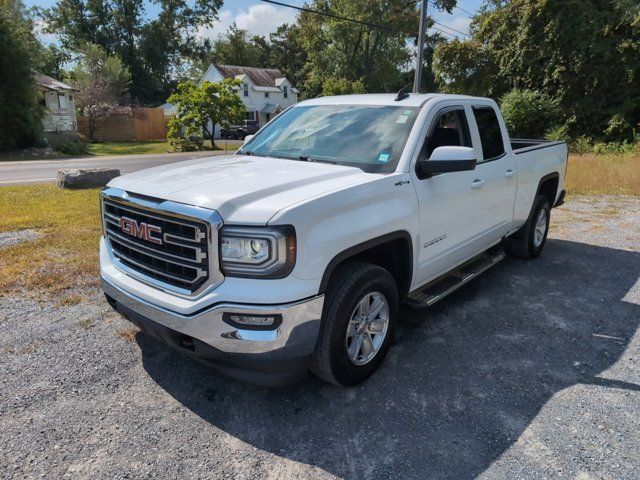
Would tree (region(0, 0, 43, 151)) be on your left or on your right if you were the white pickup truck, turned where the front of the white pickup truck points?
on your right

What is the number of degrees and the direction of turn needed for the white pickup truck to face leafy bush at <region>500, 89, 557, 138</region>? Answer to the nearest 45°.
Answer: approximately 180°

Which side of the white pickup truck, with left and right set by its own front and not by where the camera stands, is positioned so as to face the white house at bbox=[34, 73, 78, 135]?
right

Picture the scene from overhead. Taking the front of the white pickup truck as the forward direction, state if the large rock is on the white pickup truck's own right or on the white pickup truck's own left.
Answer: on the white pickup truck's own right

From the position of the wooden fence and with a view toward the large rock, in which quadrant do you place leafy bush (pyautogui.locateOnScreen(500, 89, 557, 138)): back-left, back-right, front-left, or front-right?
front-left

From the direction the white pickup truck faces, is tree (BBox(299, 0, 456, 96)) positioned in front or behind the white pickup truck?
behind

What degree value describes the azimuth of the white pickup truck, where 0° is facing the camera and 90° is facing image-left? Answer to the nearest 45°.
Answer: approximately 45°

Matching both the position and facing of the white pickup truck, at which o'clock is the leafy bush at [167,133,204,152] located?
The leafy bush is roughly at 4 o'clock from the white pickup truck.

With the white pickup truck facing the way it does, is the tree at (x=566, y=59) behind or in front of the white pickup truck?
behind

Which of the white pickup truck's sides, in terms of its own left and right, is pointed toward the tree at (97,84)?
right

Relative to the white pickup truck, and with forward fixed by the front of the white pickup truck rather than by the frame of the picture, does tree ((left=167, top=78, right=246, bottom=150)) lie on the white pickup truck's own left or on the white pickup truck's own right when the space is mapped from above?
on the white pickup truck's own right

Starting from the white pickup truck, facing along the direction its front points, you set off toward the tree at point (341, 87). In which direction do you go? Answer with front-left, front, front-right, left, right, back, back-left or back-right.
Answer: back-right

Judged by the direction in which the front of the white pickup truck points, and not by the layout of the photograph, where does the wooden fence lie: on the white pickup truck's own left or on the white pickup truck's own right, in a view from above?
on the white pickup truck's own right
